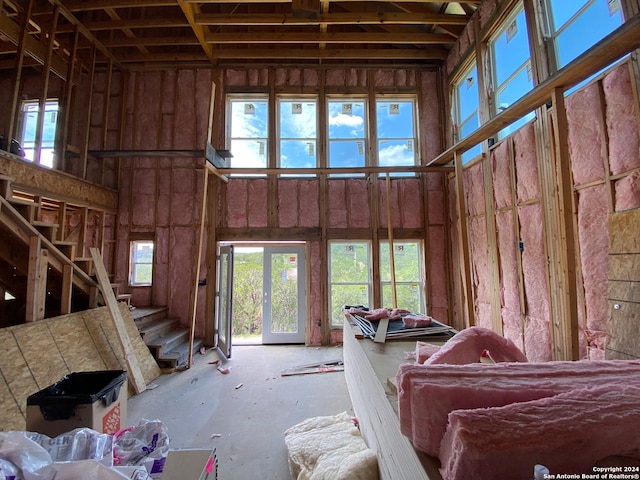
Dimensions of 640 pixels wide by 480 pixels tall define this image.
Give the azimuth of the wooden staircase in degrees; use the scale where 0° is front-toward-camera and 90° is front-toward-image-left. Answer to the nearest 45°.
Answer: approximately 315°

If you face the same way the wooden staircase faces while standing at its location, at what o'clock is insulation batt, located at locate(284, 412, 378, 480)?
The insulation batt is roughly at 1 o'clock from the wooden staircase.

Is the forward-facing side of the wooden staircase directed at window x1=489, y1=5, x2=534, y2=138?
yes

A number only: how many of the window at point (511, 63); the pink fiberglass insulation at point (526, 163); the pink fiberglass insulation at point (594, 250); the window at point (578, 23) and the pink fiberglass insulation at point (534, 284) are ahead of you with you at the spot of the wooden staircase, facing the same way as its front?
5

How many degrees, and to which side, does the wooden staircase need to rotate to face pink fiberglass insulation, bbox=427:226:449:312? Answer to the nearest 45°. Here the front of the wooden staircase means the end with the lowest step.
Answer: approximately 45° to its left

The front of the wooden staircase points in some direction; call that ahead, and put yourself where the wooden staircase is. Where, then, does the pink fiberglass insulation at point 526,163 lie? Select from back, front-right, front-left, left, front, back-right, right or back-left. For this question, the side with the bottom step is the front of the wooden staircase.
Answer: front

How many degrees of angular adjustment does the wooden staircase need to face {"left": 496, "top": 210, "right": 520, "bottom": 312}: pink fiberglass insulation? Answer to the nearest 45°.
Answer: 0° — it already faces it

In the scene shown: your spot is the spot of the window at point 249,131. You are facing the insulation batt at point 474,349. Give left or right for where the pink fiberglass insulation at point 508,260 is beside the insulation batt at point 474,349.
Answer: left

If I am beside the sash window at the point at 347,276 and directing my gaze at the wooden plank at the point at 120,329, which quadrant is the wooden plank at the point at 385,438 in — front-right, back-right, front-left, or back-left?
front-left

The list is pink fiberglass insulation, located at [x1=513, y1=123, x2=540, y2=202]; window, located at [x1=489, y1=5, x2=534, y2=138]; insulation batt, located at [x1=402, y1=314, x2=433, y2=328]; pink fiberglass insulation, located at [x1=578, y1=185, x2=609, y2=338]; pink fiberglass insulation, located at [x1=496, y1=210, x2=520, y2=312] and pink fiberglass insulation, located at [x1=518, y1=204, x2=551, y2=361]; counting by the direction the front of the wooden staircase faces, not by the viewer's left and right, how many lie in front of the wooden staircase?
6

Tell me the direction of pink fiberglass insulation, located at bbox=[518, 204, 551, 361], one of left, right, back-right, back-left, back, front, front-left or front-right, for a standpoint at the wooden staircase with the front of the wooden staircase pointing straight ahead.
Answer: front

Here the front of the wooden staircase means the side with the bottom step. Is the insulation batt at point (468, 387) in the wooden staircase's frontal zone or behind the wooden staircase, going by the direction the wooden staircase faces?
frontal zone

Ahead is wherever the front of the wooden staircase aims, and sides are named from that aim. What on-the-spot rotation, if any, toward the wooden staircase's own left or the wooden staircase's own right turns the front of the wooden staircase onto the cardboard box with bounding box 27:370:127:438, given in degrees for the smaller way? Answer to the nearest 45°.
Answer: approximately 45° to the wooden staircase's own right

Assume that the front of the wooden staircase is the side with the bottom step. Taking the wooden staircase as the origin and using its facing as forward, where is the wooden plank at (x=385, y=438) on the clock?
The wooden plank is roughly at 1 o'clock from the wooden staircase.
